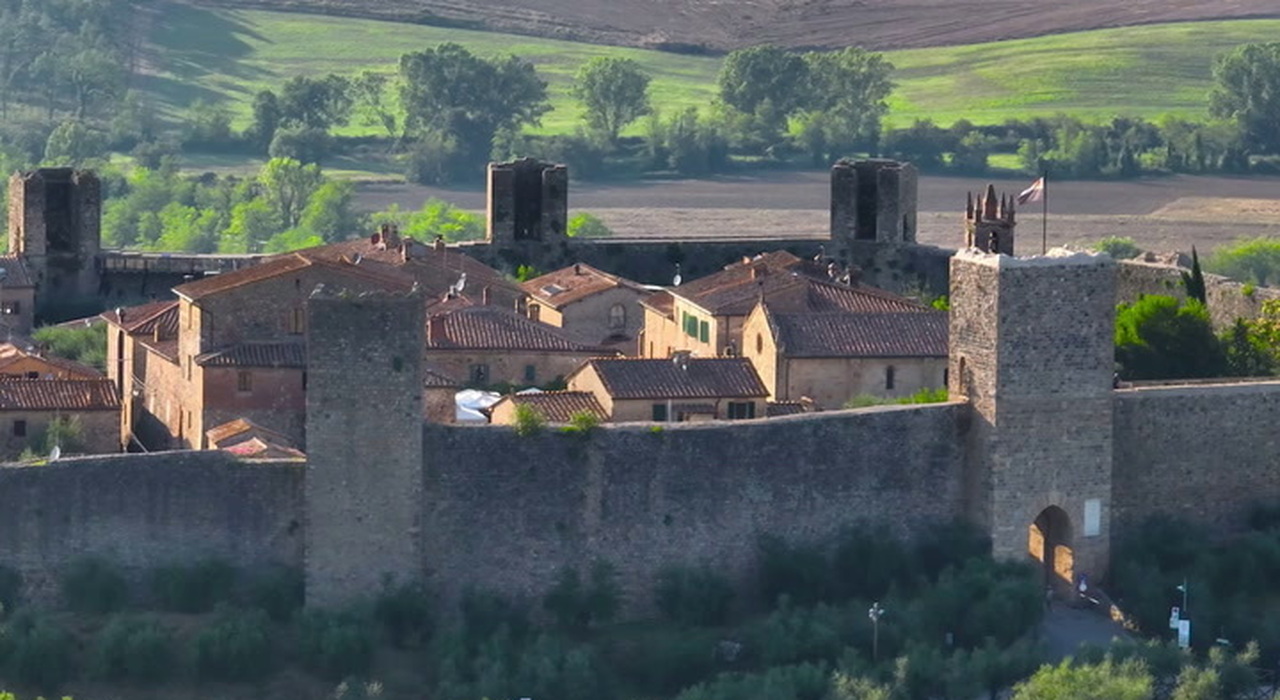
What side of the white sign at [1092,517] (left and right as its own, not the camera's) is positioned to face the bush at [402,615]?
right

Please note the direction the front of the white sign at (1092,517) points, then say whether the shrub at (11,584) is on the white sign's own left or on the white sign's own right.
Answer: on the white sign's own right

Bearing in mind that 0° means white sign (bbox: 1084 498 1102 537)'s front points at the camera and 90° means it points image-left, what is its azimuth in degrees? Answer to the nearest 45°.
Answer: approximately 0°

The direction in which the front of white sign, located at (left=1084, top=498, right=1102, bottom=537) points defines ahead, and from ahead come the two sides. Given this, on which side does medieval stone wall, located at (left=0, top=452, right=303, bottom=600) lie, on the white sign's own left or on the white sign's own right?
on the white sign's own right

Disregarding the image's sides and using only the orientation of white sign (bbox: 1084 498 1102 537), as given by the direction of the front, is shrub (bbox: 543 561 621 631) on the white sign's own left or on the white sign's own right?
on the white sign's own right

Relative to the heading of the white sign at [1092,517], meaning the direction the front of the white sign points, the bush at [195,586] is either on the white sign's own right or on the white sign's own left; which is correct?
on the white sign's own right

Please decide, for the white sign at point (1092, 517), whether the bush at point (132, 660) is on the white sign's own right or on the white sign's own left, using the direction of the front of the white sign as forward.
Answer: on the white sign's own right
